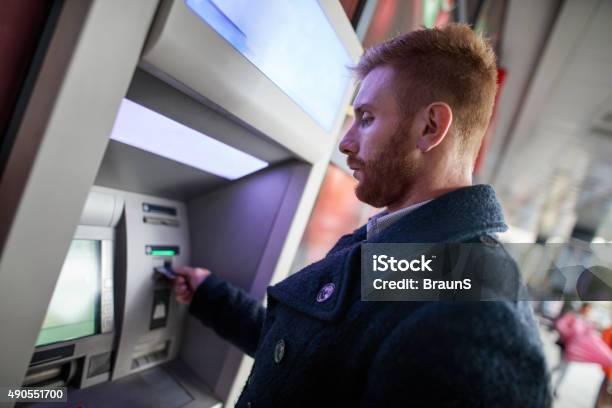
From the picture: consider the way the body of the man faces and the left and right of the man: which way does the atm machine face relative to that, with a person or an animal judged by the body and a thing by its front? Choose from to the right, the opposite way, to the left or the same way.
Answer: the opposite way

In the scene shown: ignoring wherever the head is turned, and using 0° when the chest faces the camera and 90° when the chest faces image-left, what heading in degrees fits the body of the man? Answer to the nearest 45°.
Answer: approximately 90°

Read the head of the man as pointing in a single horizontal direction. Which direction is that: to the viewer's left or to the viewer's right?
to the viewer's left

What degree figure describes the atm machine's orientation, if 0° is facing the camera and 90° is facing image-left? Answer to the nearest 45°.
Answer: approximately 315°
